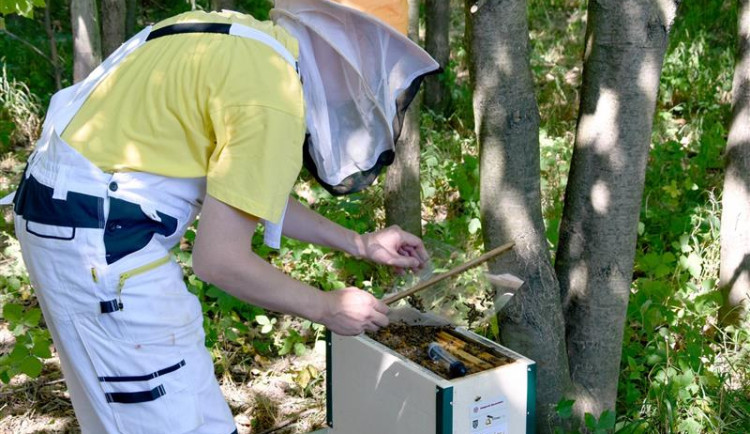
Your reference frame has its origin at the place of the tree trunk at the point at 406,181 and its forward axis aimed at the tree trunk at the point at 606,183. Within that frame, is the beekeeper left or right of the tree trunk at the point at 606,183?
right

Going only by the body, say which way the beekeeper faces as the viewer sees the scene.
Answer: to the viewer's right

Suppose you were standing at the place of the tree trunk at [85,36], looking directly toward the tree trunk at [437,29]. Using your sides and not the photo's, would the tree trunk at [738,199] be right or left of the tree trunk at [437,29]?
right

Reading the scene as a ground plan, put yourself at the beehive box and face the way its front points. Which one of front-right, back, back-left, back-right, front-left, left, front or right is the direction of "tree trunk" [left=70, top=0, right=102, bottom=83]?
back

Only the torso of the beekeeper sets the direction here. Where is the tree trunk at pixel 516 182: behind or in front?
in front

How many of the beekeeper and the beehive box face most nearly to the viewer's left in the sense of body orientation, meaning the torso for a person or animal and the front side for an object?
0

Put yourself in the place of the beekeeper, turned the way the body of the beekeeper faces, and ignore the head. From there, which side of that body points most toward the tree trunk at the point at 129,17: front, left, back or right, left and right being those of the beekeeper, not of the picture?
left

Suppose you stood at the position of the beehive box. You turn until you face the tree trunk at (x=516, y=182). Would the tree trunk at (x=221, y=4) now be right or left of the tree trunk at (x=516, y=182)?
left

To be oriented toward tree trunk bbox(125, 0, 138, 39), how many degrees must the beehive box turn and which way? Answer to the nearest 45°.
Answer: approximately 180°
